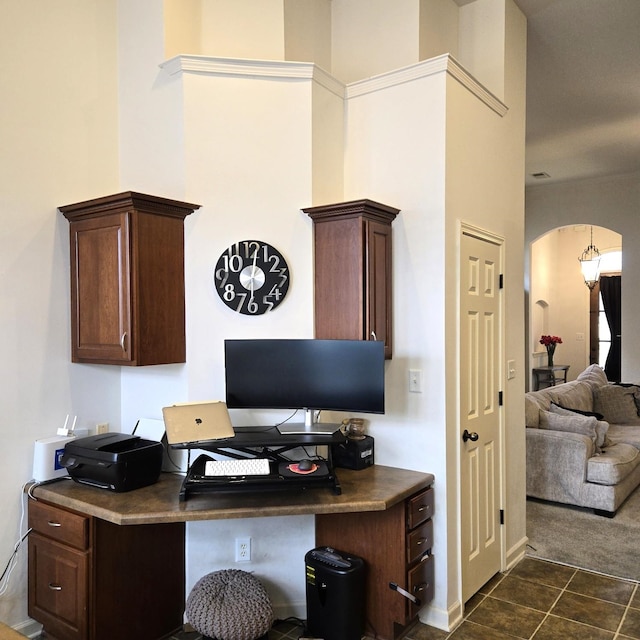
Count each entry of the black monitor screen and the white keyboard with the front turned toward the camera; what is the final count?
2

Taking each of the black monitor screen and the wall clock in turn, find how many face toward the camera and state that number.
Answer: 2

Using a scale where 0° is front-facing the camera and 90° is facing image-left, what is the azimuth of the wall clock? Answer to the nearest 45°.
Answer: approximately 0°

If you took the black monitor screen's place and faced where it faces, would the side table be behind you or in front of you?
behind

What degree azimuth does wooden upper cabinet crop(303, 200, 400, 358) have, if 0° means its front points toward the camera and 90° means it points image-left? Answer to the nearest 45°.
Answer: approximately 315°

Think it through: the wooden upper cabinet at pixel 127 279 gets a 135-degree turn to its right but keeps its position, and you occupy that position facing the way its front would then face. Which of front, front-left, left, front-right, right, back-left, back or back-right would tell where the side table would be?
front-right

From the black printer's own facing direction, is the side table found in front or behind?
behind

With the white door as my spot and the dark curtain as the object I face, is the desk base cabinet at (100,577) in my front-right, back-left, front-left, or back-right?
back-left
